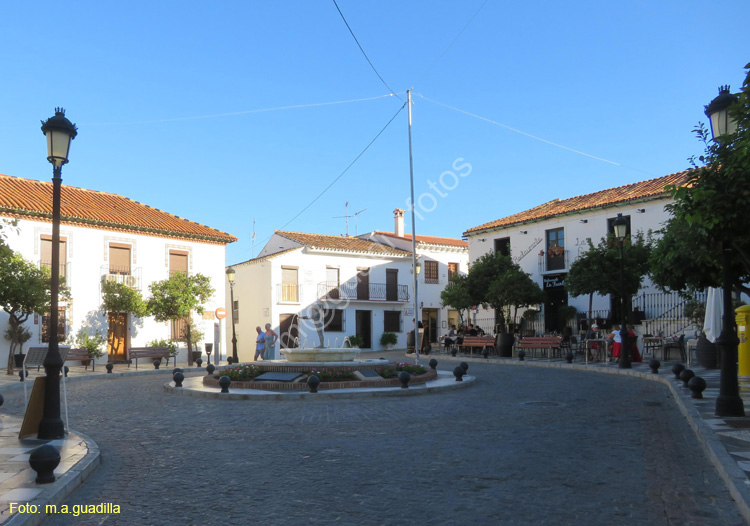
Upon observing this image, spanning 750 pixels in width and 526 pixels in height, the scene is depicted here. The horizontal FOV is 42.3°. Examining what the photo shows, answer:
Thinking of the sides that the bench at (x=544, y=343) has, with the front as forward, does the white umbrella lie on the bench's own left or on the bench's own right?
on the bench's own left

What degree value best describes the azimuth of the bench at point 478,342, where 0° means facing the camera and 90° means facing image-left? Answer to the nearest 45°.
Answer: approximately 45°

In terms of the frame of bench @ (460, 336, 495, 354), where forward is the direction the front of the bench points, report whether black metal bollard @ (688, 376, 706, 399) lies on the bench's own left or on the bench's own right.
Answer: on the bench's own left

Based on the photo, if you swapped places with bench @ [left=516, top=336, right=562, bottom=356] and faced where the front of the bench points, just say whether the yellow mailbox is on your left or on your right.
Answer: on your left

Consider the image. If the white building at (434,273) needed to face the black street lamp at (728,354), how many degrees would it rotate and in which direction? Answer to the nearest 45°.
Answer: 0° — it already faces it

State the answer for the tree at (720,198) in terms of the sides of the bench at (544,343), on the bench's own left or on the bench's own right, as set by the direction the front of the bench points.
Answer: on the bench's own left

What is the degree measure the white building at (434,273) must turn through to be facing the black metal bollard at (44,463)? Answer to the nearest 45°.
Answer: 0° — it already faces it
